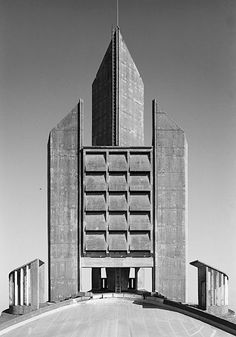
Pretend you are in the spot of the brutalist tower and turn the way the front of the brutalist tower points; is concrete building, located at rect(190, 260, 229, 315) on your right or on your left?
on your left

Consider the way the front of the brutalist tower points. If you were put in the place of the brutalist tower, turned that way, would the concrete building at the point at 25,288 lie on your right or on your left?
on your right

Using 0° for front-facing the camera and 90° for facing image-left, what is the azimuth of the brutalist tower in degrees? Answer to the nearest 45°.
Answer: approximately 0°
